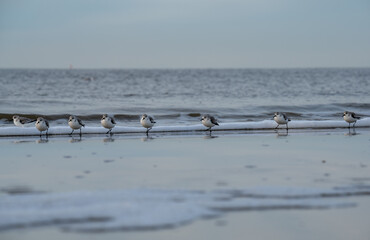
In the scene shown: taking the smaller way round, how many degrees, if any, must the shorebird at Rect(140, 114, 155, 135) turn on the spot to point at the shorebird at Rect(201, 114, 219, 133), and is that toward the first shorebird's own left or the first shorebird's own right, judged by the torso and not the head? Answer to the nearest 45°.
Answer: approximately 135° to the first shorebird's own left

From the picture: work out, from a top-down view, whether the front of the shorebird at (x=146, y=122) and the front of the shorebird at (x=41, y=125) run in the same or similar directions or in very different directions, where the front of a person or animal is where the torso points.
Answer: same or similar directions

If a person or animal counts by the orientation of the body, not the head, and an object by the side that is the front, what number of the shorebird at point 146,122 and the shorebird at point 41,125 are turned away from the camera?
0

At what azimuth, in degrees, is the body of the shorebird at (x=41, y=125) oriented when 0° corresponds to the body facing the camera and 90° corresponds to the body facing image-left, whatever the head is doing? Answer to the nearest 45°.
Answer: approximately 45°

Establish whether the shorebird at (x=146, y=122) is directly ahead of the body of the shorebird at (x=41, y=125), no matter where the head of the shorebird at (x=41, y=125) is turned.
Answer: no

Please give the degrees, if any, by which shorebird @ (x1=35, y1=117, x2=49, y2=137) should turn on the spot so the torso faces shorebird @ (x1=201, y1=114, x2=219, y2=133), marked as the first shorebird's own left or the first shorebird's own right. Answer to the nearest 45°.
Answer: approximately 135° to the first shorebird's own left

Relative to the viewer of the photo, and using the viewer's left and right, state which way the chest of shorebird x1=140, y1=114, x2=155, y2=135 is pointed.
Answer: facing the viewer and to the left of the viewer
